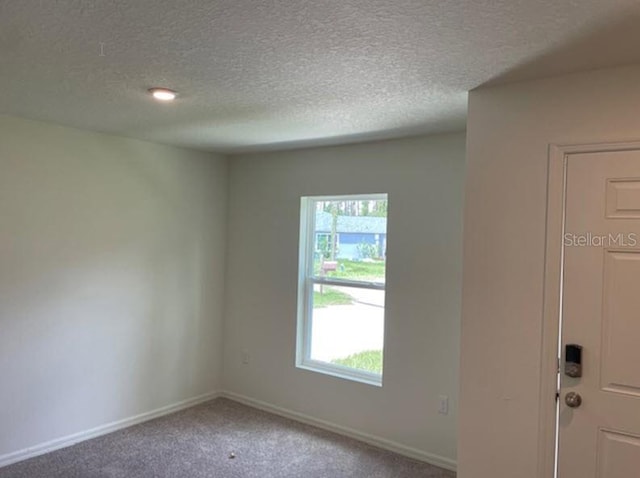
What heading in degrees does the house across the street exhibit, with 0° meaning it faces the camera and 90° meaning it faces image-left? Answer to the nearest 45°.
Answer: approximately 0°

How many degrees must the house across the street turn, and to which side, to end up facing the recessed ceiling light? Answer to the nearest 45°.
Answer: approximately 45° to its right

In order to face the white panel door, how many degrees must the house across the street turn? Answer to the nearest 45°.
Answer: approximately 45° to its left

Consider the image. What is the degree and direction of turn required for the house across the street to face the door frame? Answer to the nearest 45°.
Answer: approximately 45° to its left

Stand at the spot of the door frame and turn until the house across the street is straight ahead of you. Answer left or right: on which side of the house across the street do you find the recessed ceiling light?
left
